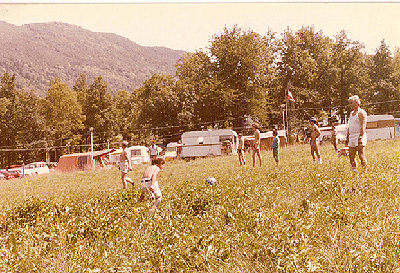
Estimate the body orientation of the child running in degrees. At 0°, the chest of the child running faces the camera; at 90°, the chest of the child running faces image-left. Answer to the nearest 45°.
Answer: approximately 225°

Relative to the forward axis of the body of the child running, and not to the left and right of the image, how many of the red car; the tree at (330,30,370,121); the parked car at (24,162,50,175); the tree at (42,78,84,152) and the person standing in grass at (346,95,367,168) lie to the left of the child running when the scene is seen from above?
3

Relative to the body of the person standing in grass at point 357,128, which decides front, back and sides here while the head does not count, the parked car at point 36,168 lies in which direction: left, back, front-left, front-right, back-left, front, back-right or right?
front-right

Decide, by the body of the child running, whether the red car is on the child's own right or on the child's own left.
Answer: on the child's own left

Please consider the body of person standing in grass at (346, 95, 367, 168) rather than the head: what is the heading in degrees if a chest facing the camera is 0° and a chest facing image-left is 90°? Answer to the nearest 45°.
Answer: approximately 45°

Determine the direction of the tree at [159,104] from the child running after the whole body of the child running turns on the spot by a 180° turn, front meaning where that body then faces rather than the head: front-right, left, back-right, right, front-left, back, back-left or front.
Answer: back-right
